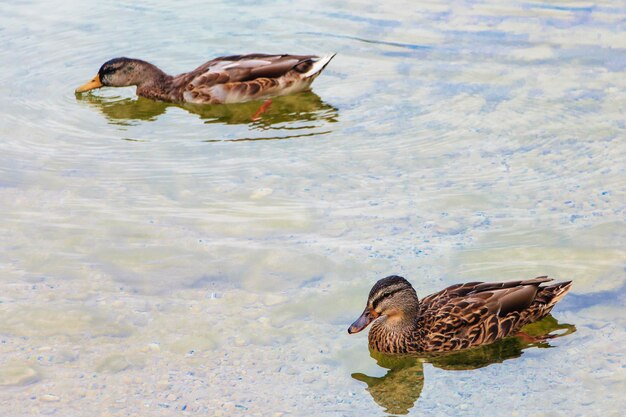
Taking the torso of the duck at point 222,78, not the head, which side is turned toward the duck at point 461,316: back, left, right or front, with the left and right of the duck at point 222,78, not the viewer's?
left

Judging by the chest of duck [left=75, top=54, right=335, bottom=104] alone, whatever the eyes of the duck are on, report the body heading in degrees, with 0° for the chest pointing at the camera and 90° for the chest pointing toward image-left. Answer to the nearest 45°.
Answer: approximately 90°
